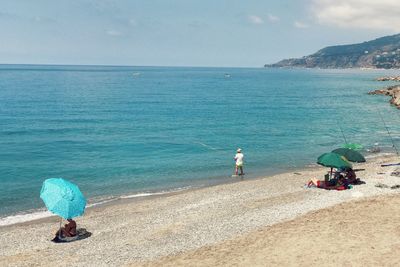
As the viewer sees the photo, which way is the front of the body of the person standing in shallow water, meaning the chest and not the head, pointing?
away from the camera

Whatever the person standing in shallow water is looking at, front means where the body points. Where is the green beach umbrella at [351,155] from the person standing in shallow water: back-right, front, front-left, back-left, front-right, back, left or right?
back-right

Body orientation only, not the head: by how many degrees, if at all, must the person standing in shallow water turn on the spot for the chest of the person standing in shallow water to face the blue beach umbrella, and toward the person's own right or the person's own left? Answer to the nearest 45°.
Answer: approximately 135° to the person's own left

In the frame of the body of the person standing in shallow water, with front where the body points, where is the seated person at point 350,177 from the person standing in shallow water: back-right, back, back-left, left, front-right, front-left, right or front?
back-right
